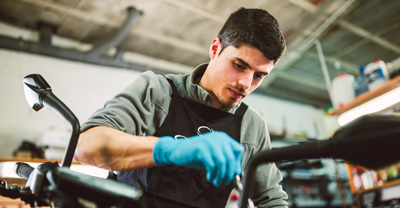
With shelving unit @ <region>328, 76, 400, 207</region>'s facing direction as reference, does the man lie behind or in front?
in front

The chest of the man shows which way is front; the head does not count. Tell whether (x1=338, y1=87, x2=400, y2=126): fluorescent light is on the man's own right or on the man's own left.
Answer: on the man's own left

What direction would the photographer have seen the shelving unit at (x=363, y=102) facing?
facing the viewer and to the left of the viewer

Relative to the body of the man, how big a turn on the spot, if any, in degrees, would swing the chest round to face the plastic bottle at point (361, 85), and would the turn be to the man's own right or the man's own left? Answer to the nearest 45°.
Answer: approximately 90° to the man's own left

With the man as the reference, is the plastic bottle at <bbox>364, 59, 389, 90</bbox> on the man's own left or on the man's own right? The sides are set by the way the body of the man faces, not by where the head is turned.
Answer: on the man's own left

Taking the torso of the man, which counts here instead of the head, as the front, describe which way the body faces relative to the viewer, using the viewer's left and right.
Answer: facing the viewer and to the right of the viewer

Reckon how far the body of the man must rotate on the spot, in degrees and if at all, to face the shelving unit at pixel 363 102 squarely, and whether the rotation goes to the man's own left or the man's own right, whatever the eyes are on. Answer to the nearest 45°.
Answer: approximately 90° to the man's own left

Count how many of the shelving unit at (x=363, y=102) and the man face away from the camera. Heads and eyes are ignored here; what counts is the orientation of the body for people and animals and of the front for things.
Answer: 0
